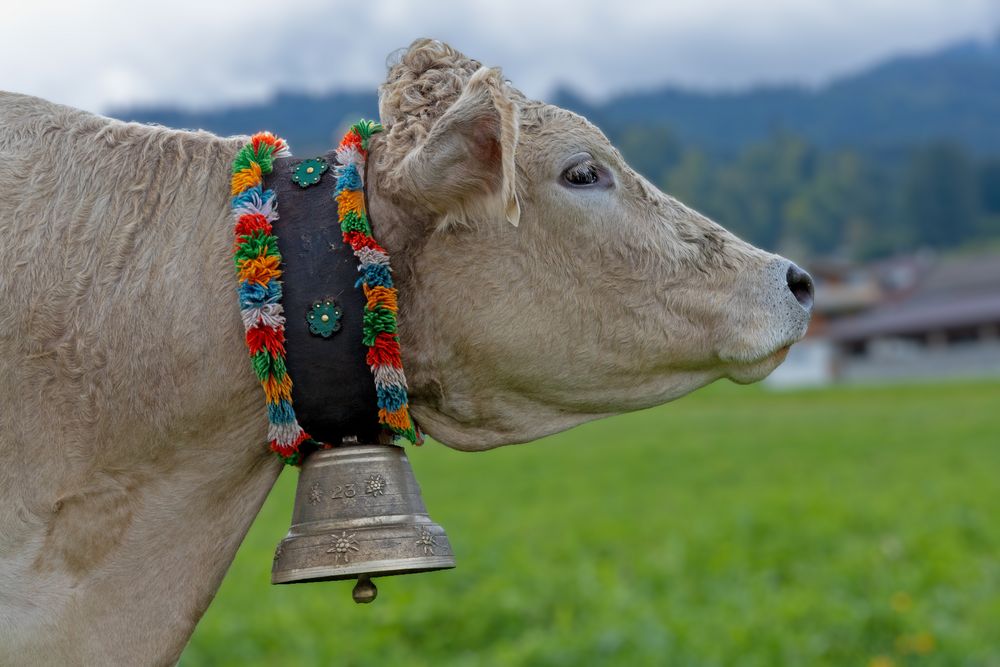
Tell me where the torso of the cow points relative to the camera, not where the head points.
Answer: to the viewer's right
